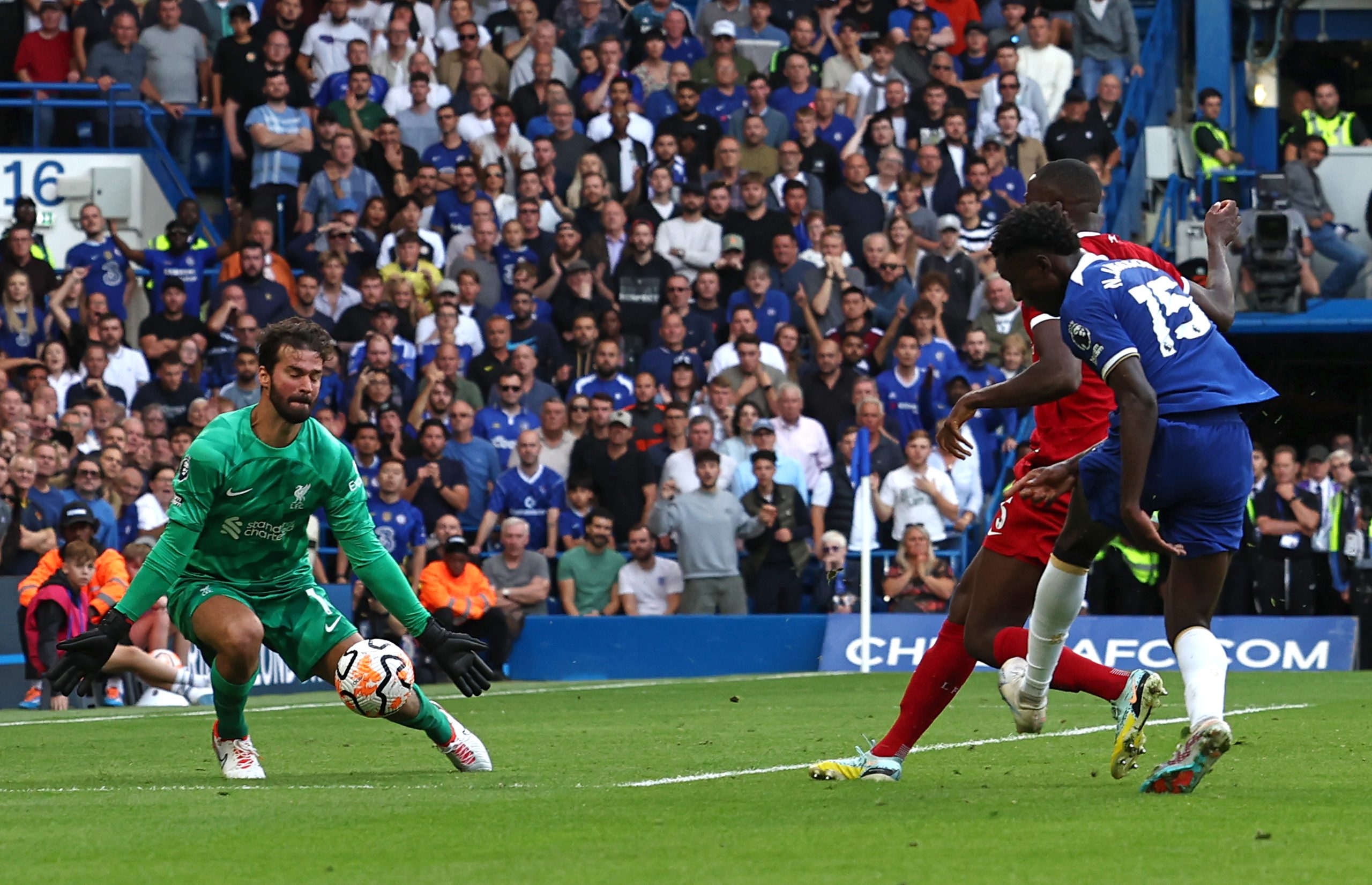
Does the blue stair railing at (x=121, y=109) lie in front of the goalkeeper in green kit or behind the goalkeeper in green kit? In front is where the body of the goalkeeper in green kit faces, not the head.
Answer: behind

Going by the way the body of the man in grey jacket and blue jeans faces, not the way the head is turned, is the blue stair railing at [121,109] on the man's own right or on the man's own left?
on the man's own right

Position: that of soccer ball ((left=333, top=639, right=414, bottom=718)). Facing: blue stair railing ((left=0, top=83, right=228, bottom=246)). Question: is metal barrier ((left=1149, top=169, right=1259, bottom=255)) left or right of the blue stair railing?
right

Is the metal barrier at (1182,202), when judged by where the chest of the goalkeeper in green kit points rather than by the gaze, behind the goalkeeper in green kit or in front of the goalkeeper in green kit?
behind

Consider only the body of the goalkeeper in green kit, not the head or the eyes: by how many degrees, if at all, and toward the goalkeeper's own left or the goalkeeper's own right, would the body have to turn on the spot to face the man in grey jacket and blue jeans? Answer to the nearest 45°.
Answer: approximately 135° to the goalkeeper's own left

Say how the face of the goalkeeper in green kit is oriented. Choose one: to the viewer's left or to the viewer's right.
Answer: to the viewer's right
